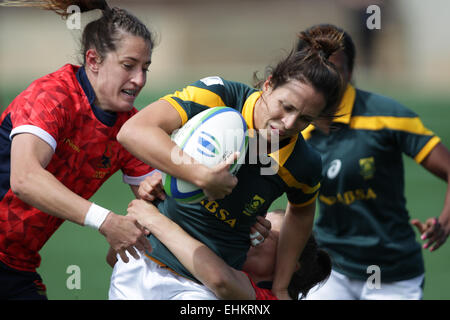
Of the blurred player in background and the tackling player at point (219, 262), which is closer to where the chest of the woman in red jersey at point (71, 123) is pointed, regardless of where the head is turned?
the tackling player

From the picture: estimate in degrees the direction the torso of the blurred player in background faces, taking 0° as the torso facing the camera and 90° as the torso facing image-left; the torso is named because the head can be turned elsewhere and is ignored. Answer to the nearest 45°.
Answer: approximately 45°

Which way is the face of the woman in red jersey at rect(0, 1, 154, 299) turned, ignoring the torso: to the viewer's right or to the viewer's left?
to the viewer's right

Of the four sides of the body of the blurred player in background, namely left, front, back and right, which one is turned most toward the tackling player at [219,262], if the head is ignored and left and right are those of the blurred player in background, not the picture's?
front

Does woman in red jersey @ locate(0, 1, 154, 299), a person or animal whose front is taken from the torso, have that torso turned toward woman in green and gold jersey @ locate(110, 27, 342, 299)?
yes

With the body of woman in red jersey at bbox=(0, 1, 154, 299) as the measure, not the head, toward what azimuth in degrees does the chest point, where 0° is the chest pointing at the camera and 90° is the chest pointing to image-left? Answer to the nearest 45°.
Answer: approximately 315°

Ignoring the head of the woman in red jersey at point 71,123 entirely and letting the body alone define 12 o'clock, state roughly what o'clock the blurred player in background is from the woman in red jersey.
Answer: The blurred player in background is roughly at 10 o'clock from the woman in red jersey.

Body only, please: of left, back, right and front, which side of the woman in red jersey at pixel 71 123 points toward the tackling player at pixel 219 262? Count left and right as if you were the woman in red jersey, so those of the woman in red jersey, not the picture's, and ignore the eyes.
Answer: front

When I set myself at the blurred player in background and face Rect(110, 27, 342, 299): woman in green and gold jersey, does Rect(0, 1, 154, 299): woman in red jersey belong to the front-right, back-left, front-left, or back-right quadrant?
front-right

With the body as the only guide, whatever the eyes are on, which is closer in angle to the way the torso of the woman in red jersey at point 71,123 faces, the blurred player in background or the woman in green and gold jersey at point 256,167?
the woman in green and gold jersey

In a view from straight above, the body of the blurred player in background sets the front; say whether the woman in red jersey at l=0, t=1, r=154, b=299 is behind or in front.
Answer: in front

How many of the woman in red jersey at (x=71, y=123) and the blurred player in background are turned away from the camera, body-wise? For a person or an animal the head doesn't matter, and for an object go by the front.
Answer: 0
